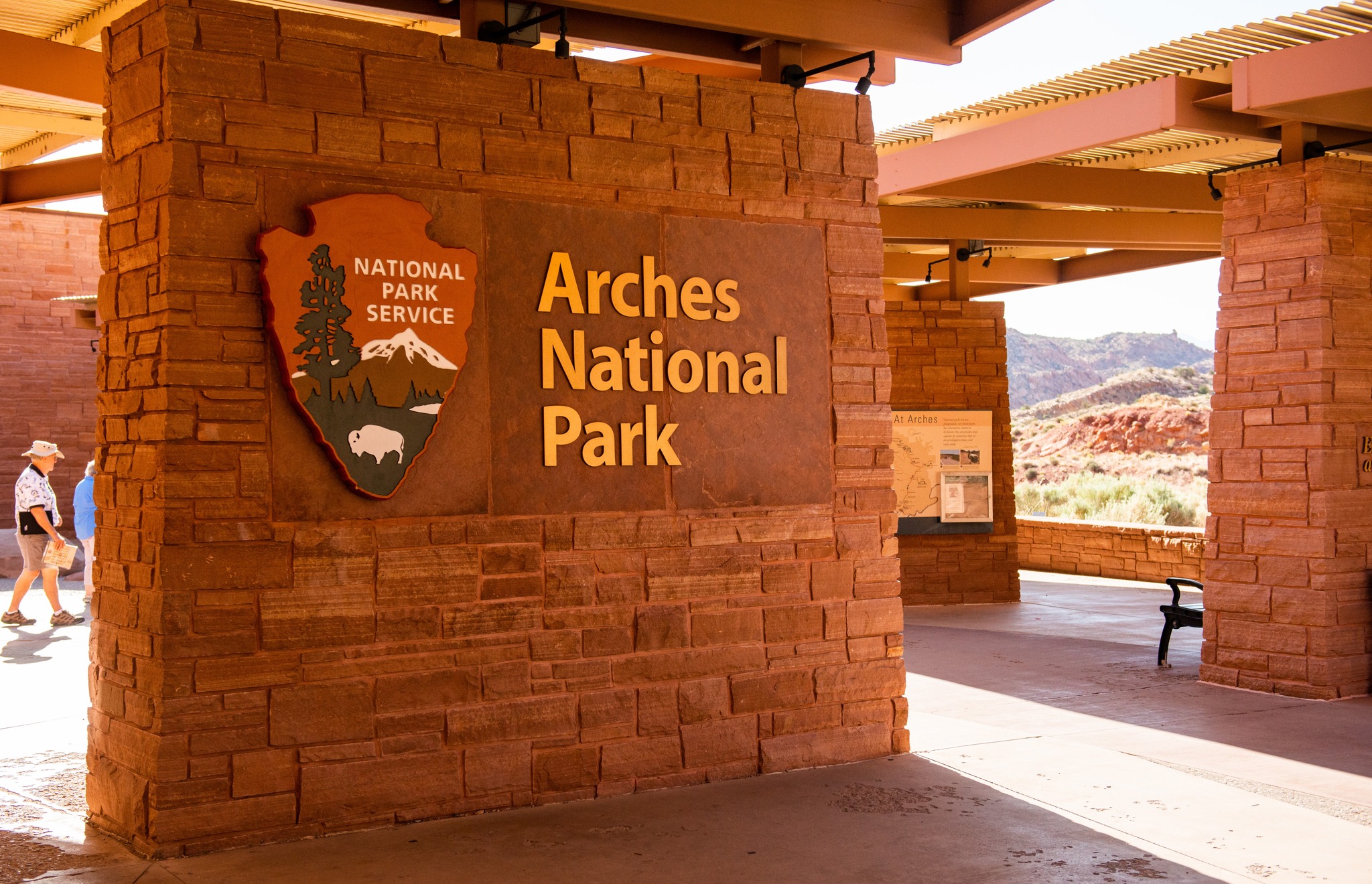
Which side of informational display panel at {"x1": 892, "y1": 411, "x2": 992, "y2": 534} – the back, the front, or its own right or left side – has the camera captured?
front

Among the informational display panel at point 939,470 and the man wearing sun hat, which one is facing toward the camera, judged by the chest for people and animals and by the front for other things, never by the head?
the informational display panel

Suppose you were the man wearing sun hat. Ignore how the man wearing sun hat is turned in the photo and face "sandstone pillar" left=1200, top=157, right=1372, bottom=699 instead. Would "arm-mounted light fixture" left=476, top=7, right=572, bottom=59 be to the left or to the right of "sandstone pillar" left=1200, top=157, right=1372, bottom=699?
right

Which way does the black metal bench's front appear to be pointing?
to the viewer's left

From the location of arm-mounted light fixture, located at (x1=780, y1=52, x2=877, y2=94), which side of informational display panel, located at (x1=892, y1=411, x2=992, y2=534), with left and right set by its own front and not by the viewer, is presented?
front

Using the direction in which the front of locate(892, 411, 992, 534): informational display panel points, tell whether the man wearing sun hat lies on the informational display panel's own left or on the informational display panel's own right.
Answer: on the informational display panel's own right

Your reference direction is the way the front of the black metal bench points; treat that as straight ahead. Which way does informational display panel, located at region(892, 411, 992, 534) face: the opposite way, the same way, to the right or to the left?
to the left

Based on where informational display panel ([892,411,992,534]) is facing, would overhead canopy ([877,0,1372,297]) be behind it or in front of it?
in front

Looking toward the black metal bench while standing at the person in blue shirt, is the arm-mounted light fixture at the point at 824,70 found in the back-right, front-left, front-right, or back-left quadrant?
front-right

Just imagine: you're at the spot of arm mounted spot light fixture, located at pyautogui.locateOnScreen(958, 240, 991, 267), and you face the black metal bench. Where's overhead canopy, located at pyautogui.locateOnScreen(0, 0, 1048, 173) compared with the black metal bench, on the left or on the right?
right

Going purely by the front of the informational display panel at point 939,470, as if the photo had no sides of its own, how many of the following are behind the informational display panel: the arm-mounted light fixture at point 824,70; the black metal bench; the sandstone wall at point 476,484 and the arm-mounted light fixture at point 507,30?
0

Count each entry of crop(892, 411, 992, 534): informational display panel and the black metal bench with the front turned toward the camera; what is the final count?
1

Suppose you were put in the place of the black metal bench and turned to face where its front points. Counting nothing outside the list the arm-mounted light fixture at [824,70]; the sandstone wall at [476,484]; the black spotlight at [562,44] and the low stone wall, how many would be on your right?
1
